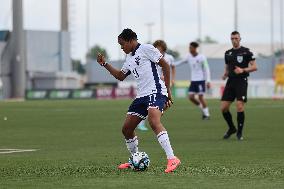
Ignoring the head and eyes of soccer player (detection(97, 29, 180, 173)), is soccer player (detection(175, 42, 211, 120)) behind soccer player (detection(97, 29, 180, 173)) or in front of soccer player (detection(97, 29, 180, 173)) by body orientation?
behind
